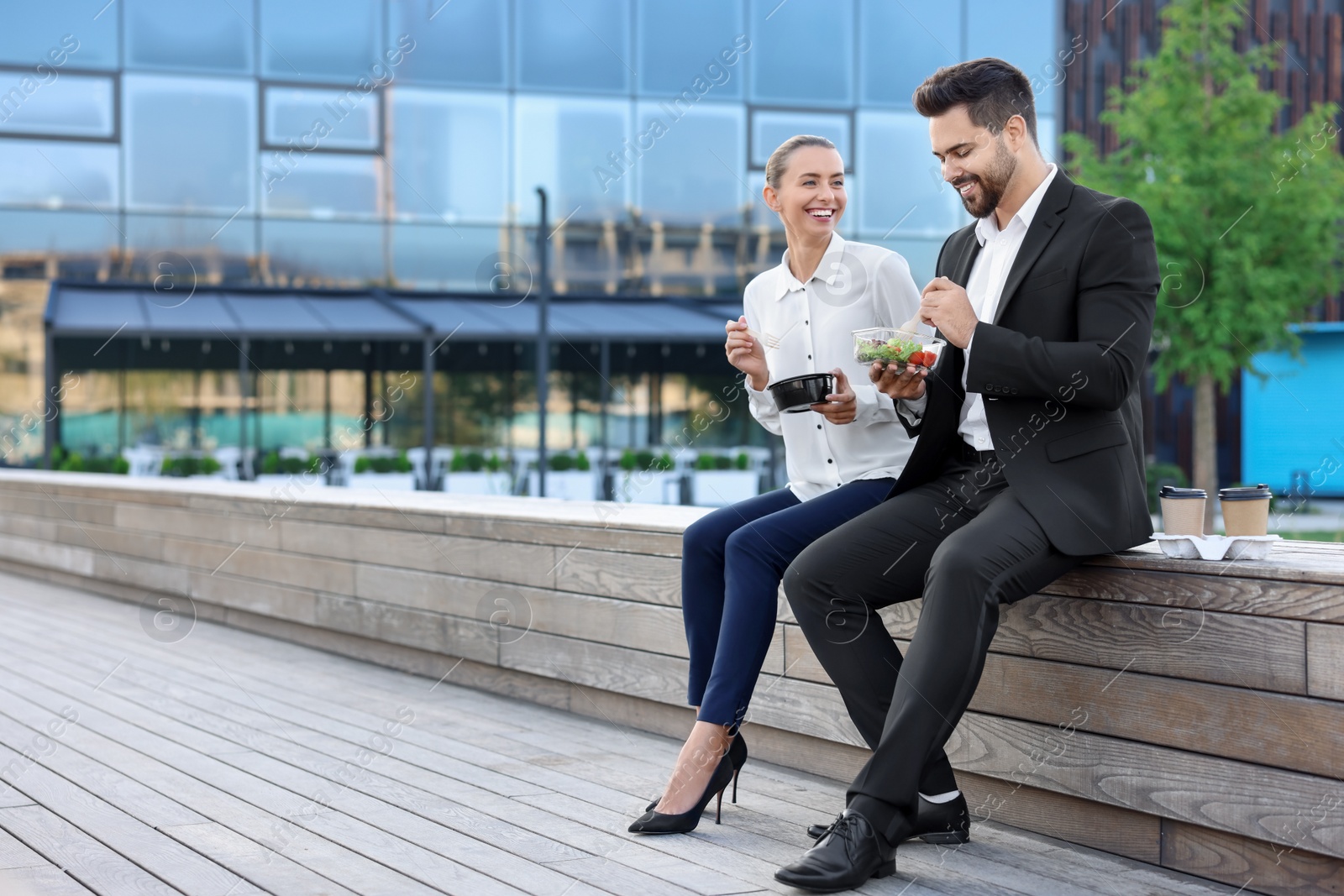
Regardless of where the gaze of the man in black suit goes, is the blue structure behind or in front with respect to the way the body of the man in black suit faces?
behind

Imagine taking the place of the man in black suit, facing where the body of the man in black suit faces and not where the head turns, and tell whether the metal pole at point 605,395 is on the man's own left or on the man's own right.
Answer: on the man's own right

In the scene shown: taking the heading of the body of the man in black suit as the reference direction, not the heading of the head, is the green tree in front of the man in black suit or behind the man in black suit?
behind

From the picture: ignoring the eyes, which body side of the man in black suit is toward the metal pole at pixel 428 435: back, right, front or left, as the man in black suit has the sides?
right

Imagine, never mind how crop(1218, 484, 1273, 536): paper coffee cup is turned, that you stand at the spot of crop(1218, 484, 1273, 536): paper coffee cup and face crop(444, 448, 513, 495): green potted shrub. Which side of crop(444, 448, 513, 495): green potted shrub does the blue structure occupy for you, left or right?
right

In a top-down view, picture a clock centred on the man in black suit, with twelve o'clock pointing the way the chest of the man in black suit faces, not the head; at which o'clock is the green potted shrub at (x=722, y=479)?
The green potted shrub is roughly at 4 o'clock from the man in black suit.

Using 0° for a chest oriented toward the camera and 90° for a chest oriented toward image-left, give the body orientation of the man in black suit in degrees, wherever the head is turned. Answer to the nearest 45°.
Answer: approximately 45°
